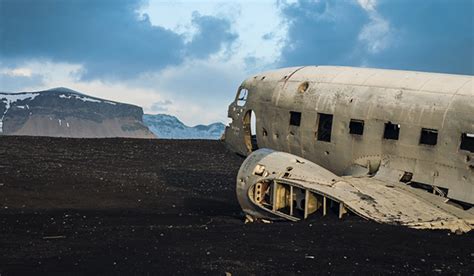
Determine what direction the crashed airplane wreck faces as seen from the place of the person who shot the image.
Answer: facing away from the viewer and to the left of the viewer
